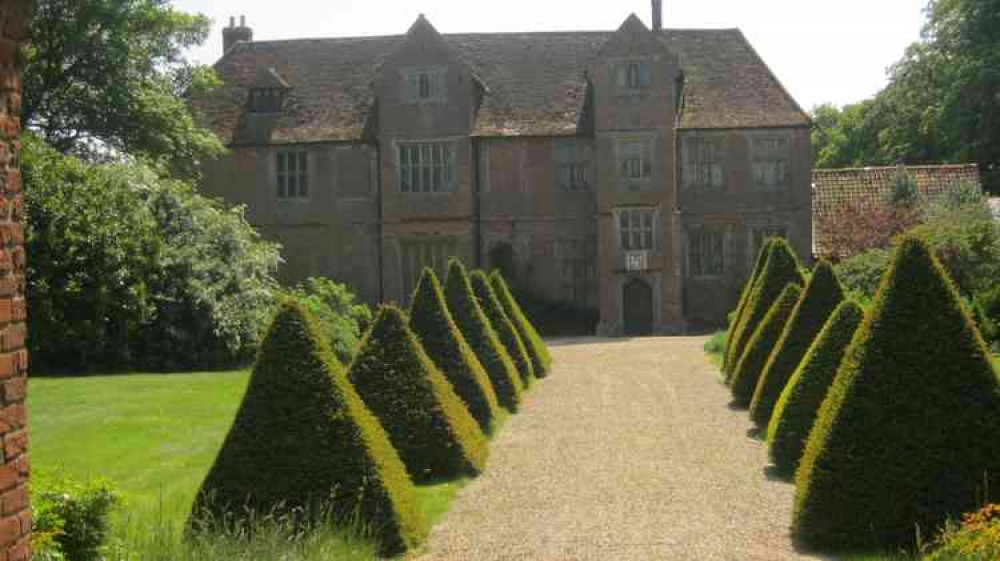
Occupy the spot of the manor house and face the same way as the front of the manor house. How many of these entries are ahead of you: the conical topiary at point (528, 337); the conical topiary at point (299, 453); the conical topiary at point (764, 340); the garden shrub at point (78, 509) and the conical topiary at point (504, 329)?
5

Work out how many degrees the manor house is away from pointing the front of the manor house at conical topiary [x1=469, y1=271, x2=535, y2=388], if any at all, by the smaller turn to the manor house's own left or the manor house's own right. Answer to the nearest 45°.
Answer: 0° — it already faces it

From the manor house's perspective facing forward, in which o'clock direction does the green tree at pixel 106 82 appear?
The green tree is roughly at 2 o'clock from the manor house.

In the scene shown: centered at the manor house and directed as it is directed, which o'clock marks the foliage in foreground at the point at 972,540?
The foliage in foreground is roughly at 12 o'clock from the manor house.

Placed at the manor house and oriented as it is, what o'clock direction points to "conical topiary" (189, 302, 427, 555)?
The conical topiary is roughly at 12 o'clock from the manor house.

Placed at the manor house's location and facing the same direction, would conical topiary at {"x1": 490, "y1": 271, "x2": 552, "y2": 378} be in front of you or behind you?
in front

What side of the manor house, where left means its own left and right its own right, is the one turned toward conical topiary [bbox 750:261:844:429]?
front

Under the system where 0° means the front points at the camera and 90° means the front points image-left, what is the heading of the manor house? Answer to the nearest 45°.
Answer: approximately 0°

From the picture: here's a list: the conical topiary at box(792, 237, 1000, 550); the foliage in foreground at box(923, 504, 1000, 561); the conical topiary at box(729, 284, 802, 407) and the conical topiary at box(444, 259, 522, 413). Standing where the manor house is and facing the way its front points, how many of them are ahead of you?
4

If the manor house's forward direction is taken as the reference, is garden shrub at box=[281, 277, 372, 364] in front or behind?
in front

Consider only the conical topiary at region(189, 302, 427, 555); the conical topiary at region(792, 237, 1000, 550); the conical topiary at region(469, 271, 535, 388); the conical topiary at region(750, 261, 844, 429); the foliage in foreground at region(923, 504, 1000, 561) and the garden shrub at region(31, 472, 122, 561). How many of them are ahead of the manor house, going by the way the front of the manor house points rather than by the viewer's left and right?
6

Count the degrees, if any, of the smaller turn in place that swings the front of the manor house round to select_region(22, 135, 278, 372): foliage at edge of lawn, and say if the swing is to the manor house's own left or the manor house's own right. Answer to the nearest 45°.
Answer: approximately 45° to the manor house's own right

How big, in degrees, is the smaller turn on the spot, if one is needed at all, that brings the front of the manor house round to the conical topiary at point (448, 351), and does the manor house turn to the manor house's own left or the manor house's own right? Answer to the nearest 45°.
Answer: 0° — it already faces it

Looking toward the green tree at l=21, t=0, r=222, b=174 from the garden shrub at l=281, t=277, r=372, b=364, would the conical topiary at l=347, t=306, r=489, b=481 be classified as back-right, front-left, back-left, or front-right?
back-left

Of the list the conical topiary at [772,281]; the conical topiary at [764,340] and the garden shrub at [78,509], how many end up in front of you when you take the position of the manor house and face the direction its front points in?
3

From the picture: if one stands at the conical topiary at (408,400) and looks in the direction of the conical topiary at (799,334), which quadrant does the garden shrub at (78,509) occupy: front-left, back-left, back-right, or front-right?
back-right

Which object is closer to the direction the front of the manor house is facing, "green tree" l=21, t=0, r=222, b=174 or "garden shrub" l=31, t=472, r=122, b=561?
the garden shrub

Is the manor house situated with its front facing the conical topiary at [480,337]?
yes
